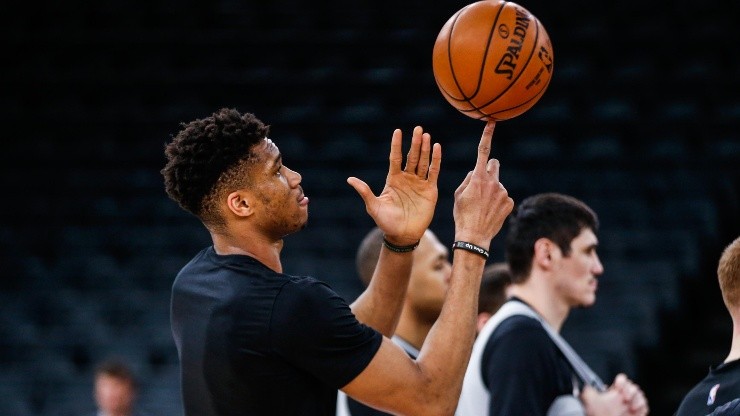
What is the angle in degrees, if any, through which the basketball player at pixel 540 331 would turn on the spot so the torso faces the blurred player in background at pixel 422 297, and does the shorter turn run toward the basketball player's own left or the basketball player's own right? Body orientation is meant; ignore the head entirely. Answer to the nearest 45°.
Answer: approximately 135° to the basketball player's own left

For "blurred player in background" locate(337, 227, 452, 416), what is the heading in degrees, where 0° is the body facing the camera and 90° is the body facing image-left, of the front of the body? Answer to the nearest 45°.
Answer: approximately 270°

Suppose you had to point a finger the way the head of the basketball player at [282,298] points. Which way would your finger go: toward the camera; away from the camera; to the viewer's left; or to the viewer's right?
to the viewer's right

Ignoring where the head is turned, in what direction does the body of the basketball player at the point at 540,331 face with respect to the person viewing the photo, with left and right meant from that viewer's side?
facing to the right of the viewer

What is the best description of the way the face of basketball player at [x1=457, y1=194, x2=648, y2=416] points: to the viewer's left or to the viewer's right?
to the viewer's right

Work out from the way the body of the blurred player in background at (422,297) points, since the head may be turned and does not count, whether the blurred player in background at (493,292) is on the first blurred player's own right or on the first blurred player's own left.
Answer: on the first blurred player's own left

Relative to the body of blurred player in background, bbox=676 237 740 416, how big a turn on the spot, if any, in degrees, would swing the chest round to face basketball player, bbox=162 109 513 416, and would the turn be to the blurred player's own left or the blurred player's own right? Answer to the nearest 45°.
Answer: approximately 180°

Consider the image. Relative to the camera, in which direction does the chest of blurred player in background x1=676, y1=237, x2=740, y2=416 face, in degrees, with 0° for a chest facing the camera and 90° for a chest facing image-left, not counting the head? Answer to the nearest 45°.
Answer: approximately 225°
